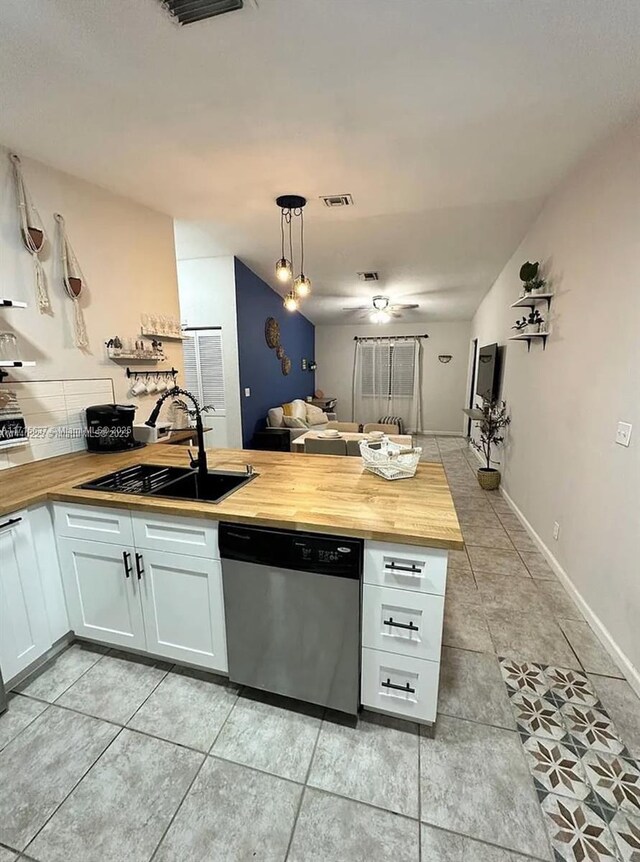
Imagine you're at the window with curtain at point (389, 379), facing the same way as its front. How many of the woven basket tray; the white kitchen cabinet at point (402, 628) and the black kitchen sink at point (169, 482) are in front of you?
3

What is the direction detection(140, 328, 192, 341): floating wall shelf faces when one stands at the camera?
facing the viewer and to the right of the viewer

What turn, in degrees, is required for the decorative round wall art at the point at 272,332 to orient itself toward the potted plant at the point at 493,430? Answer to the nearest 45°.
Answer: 0° — it already faces it

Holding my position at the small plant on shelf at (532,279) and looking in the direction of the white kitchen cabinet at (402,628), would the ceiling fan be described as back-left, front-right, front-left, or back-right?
back-right

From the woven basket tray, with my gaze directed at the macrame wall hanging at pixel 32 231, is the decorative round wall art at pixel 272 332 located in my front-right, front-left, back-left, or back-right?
front-right

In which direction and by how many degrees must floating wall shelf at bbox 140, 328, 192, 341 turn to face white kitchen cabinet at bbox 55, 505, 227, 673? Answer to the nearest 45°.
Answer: approximately 45° to its right

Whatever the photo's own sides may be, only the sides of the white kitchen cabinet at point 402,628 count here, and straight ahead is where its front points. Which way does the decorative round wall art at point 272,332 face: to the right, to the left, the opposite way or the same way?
to the left

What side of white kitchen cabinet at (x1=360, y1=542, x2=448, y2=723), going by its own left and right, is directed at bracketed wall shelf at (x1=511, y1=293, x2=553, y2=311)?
back

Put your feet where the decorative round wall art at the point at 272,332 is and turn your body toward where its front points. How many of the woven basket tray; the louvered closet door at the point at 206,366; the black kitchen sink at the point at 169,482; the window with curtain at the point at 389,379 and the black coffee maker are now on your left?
1

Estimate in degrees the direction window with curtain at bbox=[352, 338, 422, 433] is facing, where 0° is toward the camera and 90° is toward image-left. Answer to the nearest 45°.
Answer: approximately 0°

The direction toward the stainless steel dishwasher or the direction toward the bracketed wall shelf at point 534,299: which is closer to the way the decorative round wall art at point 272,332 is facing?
the bracketed wall shelf

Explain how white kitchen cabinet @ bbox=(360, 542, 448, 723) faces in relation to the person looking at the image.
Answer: facing the viewer

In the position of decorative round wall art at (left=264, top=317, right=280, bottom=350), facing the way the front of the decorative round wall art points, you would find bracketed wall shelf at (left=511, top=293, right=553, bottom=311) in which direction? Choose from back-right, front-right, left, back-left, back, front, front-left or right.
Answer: front

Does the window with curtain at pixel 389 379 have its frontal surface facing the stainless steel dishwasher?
yes

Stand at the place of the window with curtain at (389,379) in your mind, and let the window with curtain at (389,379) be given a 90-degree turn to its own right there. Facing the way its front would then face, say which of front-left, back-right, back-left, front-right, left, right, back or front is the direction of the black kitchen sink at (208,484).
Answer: left

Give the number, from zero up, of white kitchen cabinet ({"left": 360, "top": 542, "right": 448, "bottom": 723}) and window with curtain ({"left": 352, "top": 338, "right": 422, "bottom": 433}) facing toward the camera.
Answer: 2

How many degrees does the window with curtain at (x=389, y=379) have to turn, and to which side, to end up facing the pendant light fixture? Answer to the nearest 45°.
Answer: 0° — it already faces it
